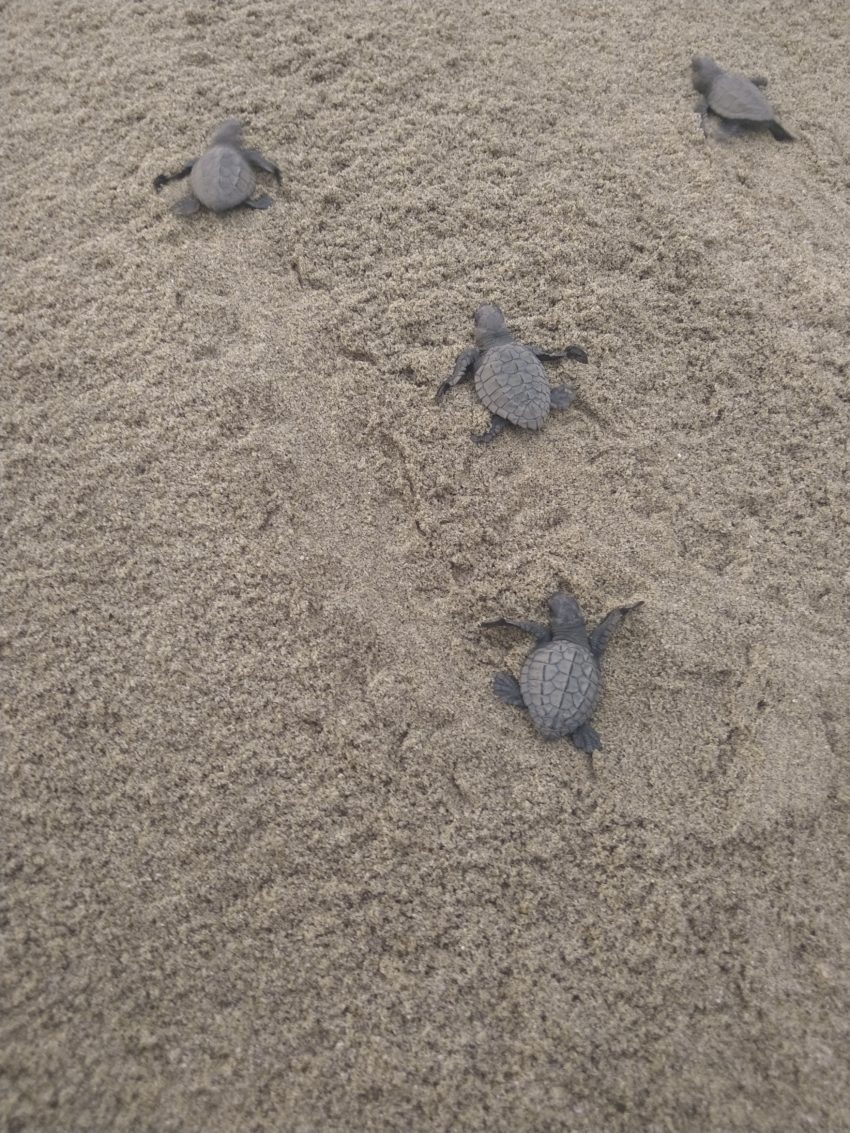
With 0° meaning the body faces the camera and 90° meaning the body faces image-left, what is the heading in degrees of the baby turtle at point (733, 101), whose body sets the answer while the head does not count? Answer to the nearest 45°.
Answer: approximately 135°

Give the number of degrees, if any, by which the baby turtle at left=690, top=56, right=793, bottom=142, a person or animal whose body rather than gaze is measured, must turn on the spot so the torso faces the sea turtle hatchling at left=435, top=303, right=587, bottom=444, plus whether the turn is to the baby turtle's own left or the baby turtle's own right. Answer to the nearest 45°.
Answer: approximately 135° to the baby turtle's own left

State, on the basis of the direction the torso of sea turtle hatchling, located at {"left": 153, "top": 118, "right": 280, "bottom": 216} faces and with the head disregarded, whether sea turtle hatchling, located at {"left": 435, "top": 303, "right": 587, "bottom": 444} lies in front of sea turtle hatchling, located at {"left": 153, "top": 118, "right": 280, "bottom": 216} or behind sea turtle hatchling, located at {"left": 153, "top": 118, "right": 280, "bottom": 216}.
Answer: behind

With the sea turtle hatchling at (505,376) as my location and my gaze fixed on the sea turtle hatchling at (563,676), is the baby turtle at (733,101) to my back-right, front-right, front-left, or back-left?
back-left

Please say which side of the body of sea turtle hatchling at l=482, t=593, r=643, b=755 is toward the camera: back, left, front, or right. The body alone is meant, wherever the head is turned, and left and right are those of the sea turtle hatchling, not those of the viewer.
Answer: back

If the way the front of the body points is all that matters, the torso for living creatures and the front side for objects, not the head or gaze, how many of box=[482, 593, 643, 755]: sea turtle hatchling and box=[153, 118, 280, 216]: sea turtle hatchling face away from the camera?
2

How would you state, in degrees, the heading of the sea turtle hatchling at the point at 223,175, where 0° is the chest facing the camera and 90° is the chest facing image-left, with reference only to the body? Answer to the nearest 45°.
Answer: approximately 180°

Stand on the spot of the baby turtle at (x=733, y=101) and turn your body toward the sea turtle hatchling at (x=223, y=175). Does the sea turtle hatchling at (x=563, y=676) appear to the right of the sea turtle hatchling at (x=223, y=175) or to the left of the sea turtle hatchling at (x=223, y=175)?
left

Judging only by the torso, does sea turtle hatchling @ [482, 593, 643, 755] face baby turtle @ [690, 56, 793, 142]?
yes

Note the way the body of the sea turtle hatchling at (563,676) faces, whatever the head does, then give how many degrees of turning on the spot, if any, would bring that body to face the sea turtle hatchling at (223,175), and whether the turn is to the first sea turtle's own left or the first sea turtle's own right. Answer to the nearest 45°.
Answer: approximately 45° to the first sea turtle's own left

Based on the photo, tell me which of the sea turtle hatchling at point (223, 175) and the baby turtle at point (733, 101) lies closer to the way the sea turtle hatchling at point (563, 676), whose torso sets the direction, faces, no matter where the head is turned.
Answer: the baby turtle
